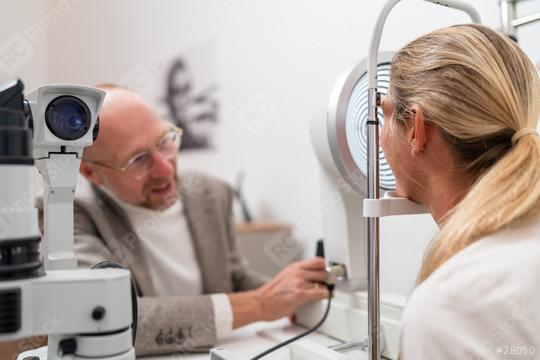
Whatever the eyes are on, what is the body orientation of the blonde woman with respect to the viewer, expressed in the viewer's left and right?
facing away from the viewer and to the left of the viewer

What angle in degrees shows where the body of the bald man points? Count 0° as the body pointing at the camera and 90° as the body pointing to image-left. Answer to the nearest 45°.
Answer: approximately 315°

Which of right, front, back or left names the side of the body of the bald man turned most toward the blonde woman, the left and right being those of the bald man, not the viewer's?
front

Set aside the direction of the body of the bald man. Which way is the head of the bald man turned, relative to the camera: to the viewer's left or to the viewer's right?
to the viewer's right

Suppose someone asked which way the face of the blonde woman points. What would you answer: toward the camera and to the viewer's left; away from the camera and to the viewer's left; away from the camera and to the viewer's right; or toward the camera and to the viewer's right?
away from the camera and to the viewer's left

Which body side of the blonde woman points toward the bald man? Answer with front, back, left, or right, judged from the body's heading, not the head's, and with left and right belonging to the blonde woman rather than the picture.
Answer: front
